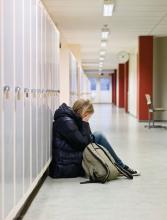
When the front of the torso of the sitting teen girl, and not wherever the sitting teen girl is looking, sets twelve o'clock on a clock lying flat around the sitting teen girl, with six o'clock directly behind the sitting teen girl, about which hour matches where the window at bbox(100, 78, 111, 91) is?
The window is roughly at 9 o'clock from the sitting teen girl.

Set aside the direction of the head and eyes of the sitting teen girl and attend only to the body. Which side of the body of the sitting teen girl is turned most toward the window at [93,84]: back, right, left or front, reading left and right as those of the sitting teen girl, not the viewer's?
left

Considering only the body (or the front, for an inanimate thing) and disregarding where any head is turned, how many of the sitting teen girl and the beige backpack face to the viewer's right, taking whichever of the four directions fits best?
1

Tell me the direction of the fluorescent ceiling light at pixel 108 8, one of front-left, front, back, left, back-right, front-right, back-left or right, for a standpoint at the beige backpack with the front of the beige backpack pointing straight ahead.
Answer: back-right

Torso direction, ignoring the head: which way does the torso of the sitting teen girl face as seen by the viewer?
to the viewer's right

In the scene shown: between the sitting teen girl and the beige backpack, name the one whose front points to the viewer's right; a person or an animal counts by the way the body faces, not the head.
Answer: the sitting teen girl

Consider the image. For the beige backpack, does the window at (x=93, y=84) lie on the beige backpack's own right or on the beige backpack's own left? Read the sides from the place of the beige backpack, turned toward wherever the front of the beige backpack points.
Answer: on the beige backpack's own right
